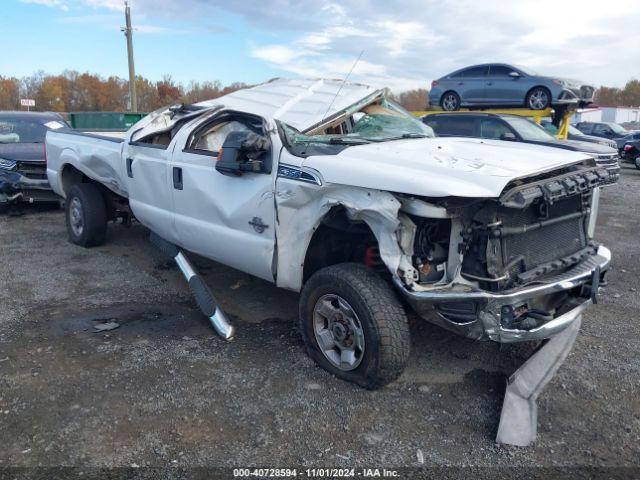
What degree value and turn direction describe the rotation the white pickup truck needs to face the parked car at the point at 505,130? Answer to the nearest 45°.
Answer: approximately 135° to its left

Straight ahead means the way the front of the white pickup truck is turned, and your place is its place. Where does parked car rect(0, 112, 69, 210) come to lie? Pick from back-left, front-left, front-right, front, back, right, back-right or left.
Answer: back

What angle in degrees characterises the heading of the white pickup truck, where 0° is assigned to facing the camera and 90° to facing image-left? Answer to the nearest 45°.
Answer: approximately 315°

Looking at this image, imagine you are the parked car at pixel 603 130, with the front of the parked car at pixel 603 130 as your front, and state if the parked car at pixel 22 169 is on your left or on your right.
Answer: on your right

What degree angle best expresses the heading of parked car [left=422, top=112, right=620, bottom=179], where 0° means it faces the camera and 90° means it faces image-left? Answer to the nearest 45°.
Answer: approximately 315°

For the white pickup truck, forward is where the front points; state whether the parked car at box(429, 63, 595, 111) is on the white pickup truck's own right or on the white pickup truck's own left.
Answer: on the white pickup truck's own left

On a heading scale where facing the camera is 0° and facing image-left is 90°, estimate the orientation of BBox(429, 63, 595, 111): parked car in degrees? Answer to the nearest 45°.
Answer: approximately 315°
